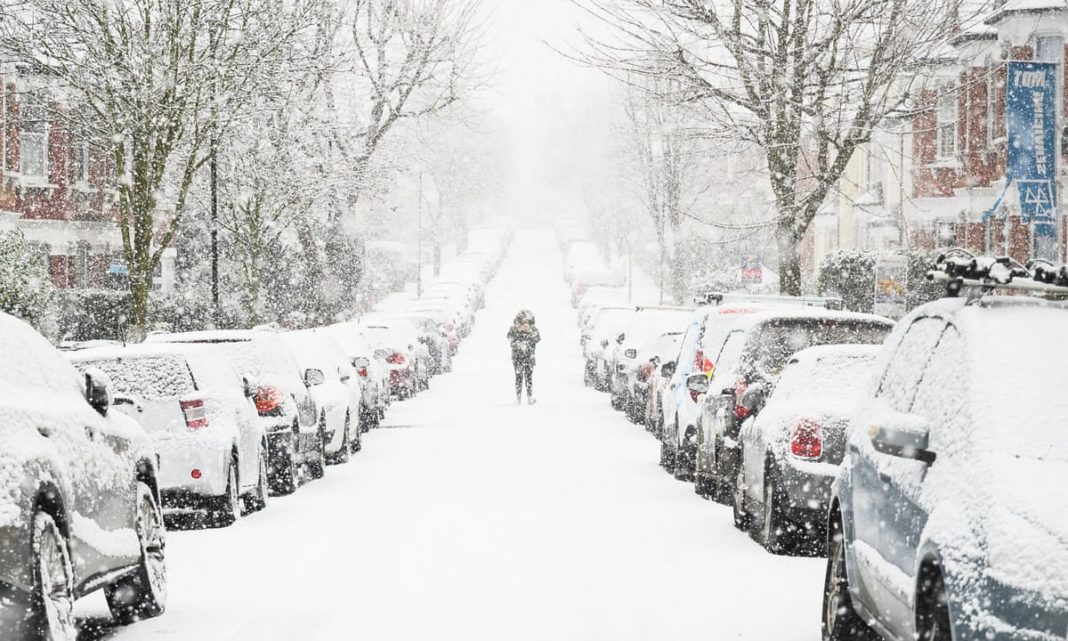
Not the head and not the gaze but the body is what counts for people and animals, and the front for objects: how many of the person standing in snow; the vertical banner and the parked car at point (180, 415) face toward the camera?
2

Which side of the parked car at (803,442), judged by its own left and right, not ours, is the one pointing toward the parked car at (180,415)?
left

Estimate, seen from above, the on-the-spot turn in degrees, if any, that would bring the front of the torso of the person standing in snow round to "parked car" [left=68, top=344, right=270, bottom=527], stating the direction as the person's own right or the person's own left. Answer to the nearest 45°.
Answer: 0° — they already face it

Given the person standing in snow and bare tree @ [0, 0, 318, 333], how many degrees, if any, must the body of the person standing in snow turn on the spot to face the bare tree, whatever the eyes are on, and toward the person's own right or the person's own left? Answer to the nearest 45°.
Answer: approximately 45° to the person's own right

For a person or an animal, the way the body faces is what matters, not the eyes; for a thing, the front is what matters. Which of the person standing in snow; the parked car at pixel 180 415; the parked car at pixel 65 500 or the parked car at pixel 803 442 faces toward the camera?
the person standing in snow

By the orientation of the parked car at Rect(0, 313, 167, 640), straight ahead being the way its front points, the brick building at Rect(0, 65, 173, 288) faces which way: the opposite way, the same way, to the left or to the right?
to the right

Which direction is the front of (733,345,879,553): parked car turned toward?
away from the camera

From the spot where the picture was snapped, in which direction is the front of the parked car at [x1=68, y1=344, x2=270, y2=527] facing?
facing away from the viewer

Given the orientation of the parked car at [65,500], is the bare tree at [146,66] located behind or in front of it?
in front

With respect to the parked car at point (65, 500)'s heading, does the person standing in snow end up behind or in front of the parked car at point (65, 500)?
in front

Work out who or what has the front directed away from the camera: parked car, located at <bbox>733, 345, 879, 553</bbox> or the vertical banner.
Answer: the parked car

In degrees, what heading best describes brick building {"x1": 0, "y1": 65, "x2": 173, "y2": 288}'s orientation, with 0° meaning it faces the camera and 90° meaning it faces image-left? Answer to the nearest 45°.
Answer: approximately 315°
